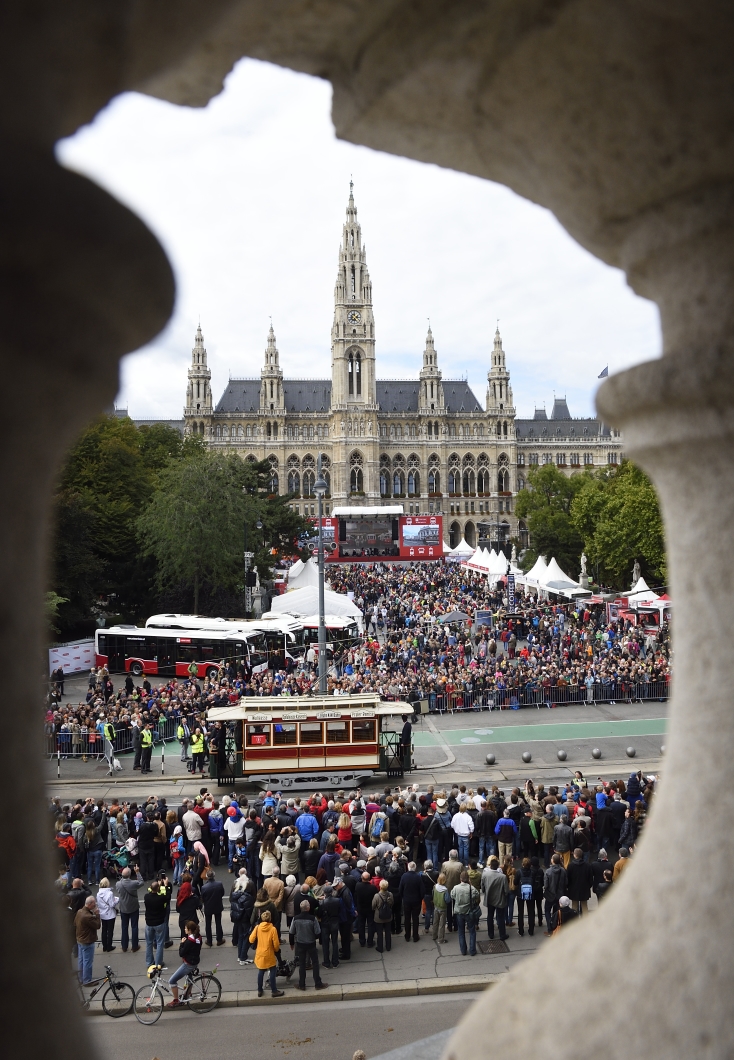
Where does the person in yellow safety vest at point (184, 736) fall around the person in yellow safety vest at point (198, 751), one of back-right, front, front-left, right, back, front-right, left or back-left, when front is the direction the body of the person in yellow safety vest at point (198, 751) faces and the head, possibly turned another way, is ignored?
back

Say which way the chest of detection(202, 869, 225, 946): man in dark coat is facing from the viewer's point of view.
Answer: away from the camera

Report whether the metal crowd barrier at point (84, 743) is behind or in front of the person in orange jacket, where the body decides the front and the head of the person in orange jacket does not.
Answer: in front

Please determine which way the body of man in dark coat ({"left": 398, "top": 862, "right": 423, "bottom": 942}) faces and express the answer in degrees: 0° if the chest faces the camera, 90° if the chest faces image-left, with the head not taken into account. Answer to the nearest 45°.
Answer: approximately 180°

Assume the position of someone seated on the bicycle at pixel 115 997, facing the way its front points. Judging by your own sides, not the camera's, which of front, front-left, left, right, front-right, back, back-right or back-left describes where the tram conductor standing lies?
front-left

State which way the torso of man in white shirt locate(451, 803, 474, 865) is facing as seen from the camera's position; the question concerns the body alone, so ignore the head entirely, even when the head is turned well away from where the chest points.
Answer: away from the camera

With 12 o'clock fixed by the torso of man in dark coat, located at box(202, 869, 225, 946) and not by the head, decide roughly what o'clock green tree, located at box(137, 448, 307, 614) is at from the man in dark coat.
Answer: The green tree is roughly at 12 o'clock from the man in dark coat.

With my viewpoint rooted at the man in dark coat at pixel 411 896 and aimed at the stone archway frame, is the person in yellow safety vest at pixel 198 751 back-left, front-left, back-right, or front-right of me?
back-right

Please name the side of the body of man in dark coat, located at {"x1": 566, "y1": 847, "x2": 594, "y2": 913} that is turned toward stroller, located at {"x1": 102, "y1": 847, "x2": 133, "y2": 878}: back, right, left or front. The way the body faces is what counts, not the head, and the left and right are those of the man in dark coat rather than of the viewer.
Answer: left

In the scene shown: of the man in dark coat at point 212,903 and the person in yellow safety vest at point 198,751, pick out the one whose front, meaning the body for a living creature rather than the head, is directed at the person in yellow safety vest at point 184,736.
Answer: the man in dark coat

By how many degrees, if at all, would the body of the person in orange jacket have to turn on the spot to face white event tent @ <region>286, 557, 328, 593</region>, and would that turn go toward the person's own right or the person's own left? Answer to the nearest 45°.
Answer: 0° — they already face it

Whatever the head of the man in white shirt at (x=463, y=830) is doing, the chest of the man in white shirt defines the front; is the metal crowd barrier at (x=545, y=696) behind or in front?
in front

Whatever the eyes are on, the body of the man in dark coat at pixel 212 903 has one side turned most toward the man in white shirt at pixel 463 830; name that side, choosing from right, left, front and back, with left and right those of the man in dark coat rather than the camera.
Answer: right

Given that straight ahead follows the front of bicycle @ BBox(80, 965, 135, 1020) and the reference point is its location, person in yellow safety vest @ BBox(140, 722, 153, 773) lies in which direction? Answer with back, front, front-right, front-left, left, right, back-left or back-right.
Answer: left
